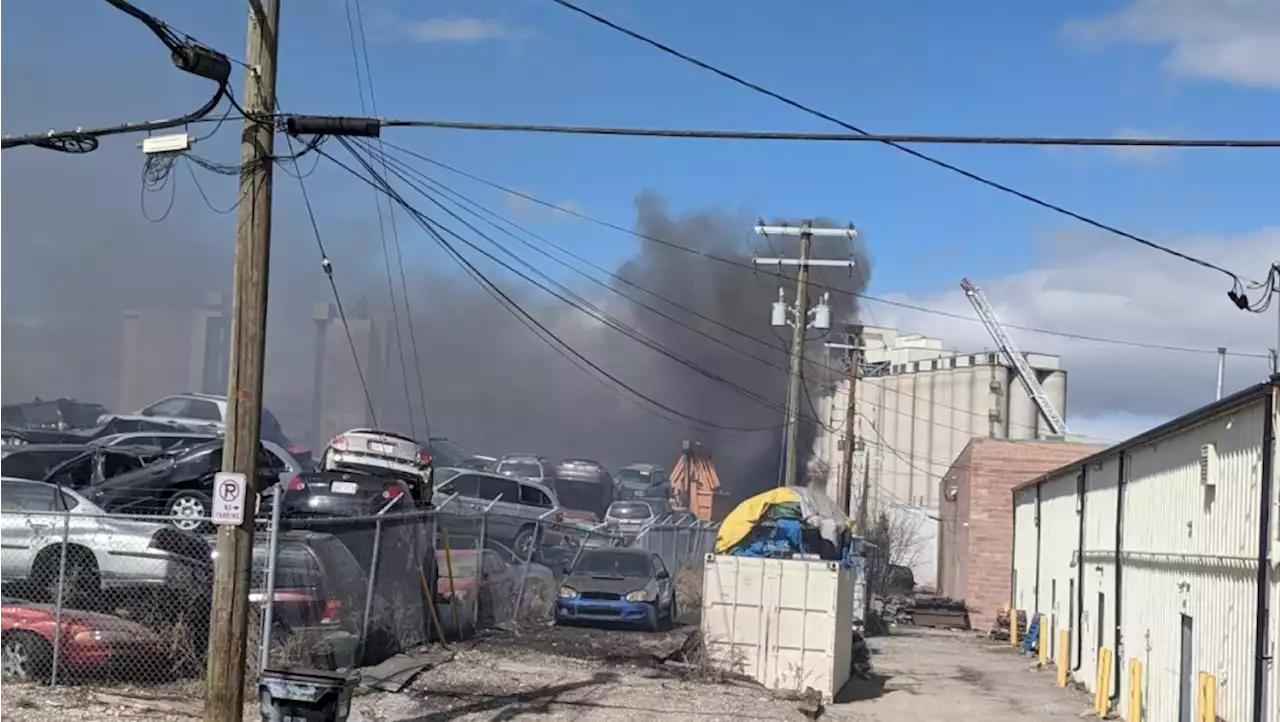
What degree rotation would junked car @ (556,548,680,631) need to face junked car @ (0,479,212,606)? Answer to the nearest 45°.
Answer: approximately 45° to its right

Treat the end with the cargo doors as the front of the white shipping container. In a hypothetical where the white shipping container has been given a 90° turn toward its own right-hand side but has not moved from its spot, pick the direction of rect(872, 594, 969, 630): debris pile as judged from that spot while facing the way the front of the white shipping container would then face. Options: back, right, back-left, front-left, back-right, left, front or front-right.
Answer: right

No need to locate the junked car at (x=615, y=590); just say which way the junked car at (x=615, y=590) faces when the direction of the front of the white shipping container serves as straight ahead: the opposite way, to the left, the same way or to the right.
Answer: the same way

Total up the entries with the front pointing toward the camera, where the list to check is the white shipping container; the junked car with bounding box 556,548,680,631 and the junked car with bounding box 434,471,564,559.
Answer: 2

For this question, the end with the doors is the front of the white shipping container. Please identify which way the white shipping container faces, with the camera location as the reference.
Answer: facing the viewer

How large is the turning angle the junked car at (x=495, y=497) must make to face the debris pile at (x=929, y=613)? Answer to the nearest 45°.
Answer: approximately 135° to its right

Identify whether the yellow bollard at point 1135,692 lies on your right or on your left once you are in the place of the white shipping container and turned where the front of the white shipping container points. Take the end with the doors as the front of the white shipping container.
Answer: on your left

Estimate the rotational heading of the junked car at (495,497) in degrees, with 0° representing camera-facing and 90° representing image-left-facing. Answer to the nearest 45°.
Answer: approximately 90°

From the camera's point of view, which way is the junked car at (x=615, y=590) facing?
toward the camera

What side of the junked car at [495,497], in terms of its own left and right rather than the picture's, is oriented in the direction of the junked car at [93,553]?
left
